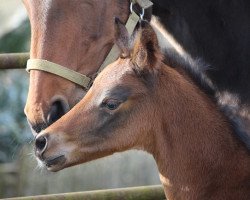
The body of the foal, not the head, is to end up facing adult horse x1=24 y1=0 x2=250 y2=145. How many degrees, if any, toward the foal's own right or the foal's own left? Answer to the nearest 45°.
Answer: approximately 90° to the foal's own right

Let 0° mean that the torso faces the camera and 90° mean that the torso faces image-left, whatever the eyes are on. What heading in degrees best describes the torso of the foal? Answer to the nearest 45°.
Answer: approximately 90°
